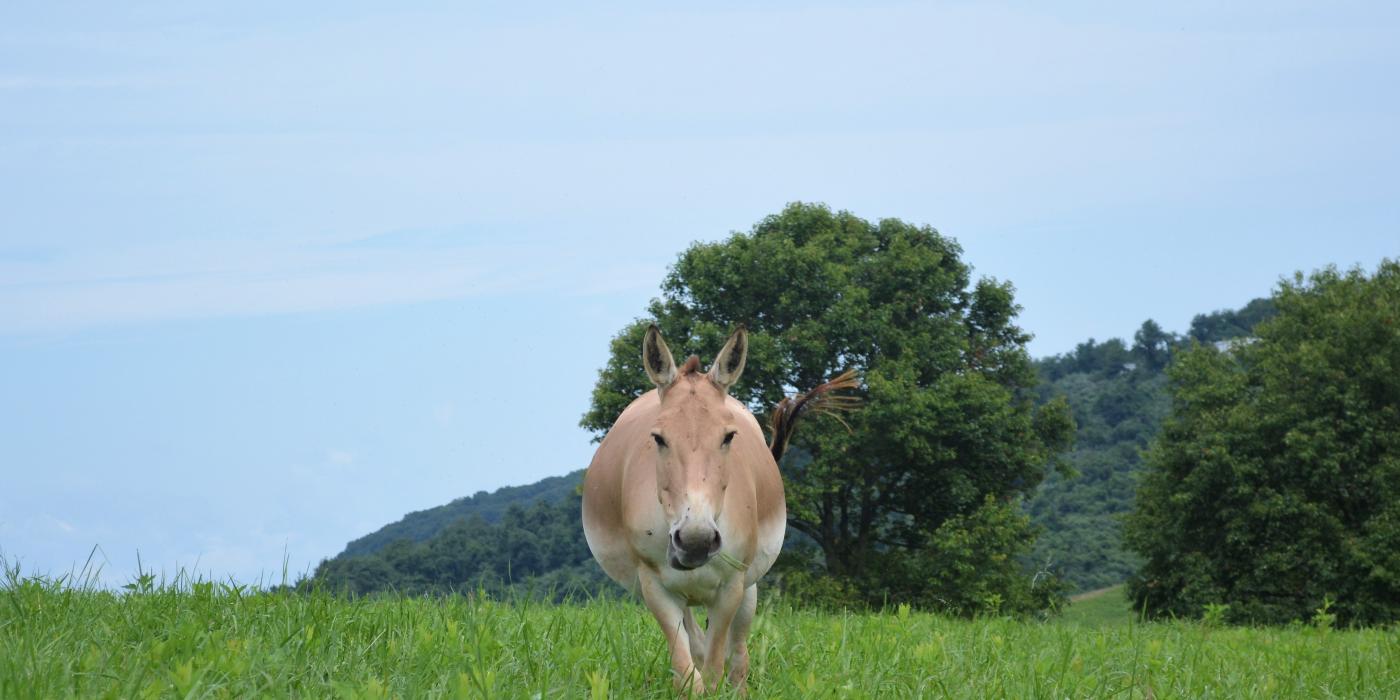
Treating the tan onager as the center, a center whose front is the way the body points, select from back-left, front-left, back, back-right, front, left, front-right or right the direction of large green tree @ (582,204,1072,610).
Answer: back

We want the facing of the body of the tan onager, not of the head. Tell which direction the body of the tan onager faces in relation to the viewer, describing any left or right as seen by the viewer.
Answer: facing the viewer

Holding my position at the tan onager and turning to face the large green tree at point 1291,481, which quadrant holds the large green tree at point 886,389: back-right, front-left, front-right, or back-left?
front-left

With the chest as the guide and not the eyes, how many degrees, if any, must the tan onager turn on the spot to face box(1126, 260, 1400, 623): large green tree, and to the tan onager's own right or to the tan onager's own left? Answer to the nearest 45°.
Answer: approximately 135° to the tan onager's own left
